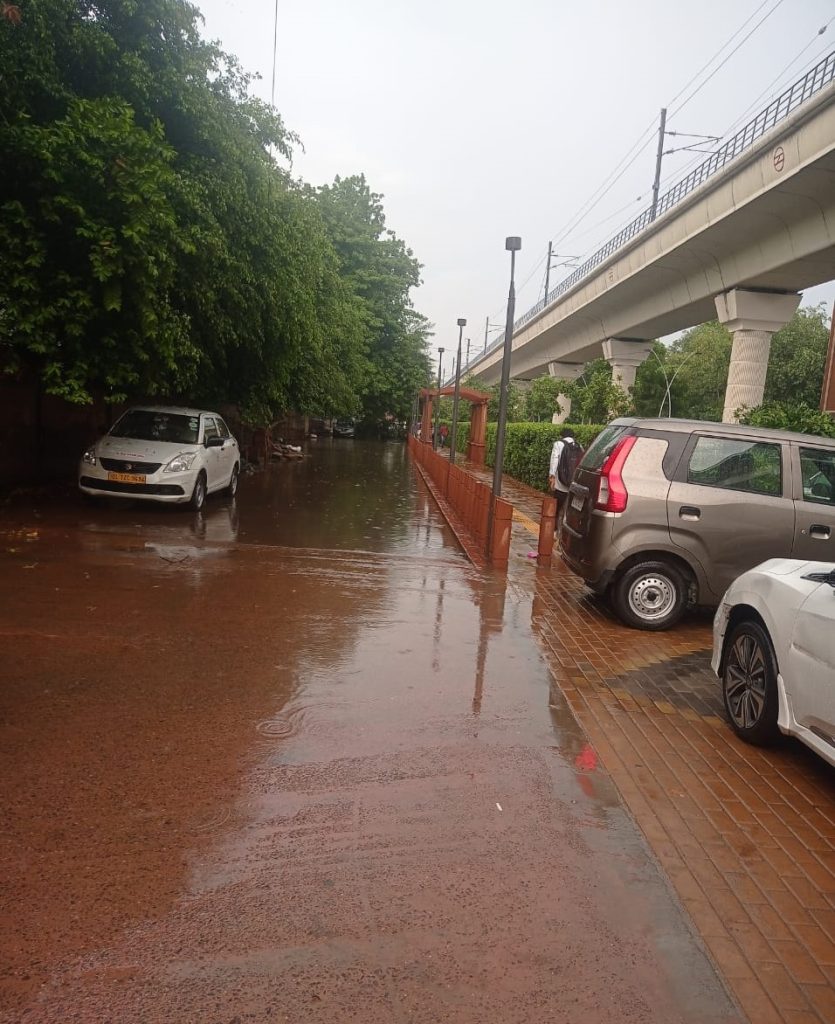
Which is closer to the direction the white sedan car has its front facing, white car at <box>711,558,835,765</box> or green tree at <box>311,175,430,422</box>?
the white car

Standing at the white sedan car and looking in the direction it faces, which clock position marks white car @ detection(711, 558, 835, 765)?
The white car is roughly at 10 o'clock from the white sedan car.
